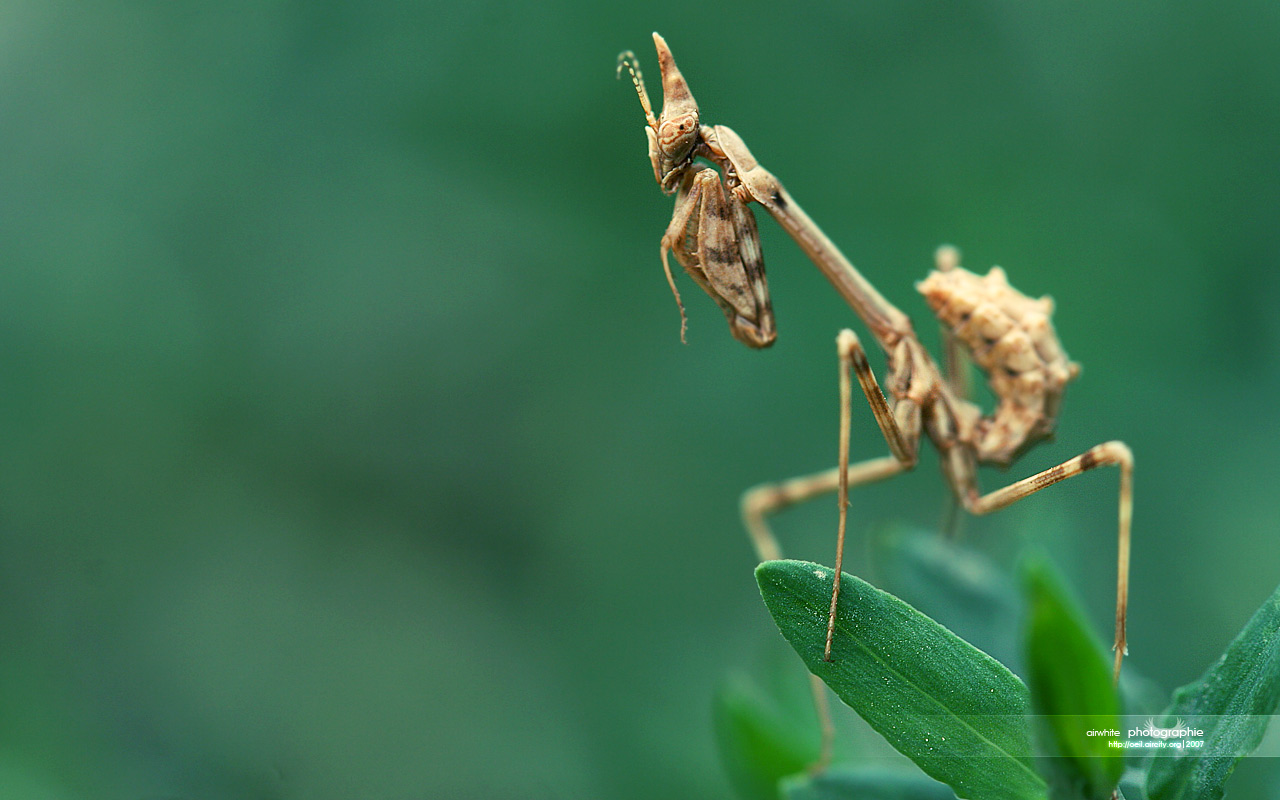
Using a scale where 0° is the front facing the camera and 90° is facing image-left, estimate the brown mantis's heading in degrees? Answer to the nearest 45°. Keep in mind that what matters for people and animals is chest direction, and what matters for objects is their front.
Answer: approximately 90°

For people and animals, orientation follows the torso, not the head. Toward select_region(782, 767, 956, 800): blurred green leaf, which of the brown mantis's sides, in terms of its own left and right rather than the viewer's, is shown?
left
